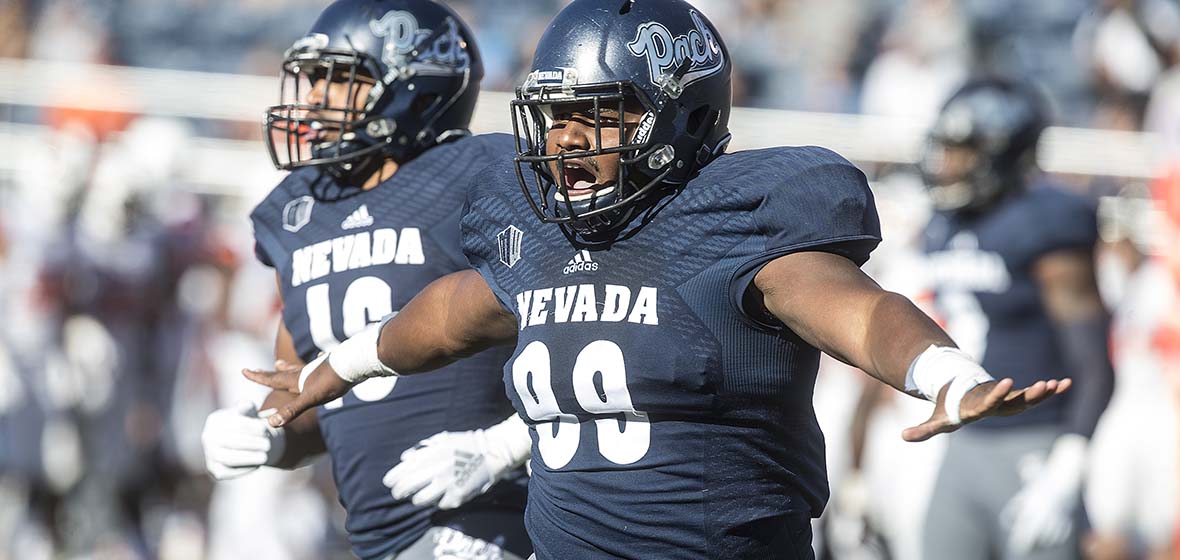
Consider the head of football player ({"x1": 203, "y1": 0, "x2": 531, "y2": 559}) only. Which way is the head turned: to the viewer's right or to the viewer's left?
to the viewer's left

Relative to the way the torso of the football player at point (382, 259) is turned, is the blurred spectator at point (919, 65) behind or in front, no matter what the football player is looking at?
behind

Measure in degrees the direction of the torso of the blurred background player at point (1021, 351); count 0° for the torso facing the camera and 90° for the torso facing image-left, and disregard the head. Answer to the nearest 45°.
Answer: approximately 45°

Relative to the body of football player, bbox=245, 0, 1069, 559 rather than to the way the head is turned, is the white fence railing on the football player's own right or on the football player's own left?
on the football player's own right

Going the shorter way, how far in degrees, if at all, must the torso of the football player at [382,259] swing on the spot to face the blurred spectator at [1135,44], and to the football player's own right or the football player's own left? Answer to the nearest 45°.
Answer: approximately 180°

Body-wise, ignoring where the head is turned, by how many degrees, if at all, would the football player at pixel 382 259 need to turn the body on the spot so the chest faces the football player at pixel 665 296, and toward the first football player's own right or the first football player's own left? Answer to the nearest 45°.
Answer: approximately 90° to the first football player's own left
